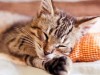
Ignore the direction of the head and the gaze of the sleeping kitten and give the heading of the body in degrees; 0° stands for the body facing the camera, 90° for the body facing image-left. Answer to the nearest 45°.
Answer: approximately 315°
